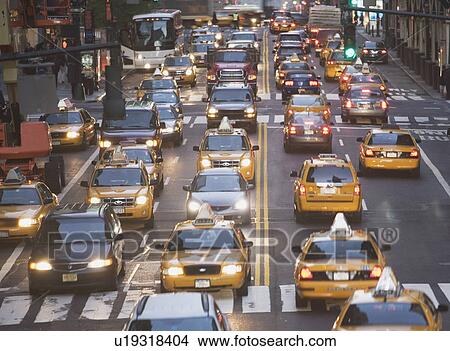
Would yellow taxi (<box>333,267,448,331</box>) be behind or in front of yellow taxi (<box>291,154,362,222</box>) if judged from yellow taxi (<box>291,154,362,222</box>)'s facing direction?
behind

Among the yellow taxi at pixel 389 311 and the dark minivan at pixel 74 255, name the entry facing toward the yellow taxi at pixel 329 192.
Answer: the yellow taxi at pixel 389 311

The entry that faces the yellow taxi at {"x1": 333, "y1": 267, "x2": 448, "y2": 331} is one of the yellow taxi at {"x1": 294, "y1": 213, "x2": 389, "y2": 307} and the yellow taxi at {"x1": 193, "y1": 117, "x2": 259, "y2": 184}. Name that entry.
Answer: the yellow taxi at {"x1": 193, "y1": 117, "x2": 259, "y2": 184}

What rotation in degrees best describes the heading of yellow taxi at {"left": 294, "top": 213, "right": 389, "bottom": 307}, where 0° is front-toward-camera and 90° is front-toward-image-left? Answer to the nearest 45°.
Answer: approximately 180°

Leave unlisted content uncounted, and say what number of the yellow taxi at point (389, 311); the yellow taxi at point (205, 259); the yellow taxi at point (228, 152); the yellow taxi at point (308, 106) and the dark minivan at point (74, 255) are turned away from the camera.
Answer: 2

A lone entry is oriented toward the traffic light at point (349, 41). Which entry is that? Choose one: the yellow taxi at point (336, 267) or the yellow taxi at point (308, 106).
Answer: the yellow taxi at point (336, 267)

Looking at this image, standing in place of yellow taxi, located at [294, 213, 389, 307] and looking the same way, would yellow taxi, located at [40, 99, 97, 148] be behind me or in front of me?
in front

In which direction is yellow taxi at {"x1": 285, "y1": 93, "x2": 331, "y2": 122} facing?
away from the camera

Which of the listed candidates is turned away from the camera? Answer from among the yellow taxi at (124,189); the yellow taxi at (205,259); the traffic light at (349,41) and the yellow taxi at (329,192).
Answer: the yellow taxi at (329,192)

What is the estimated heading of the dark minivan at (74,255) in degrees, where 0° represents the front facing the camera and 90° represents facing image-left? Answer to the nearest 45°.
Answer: approximately 0°

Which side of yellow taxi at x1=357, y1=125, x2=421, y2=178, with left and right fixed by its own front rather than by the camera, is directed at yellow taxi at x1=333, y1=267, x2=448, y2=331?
back

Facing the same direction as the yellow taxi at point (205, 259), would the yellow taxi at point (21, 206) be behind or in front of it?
behind

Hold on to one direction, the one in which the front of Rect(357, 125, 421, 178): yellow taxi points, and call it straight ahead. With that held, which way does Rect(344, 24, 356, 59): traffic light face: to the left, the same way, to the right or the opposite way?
the opposite way

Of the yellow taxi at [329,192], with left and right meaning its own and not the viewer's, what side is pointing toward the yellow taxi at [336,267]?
back
